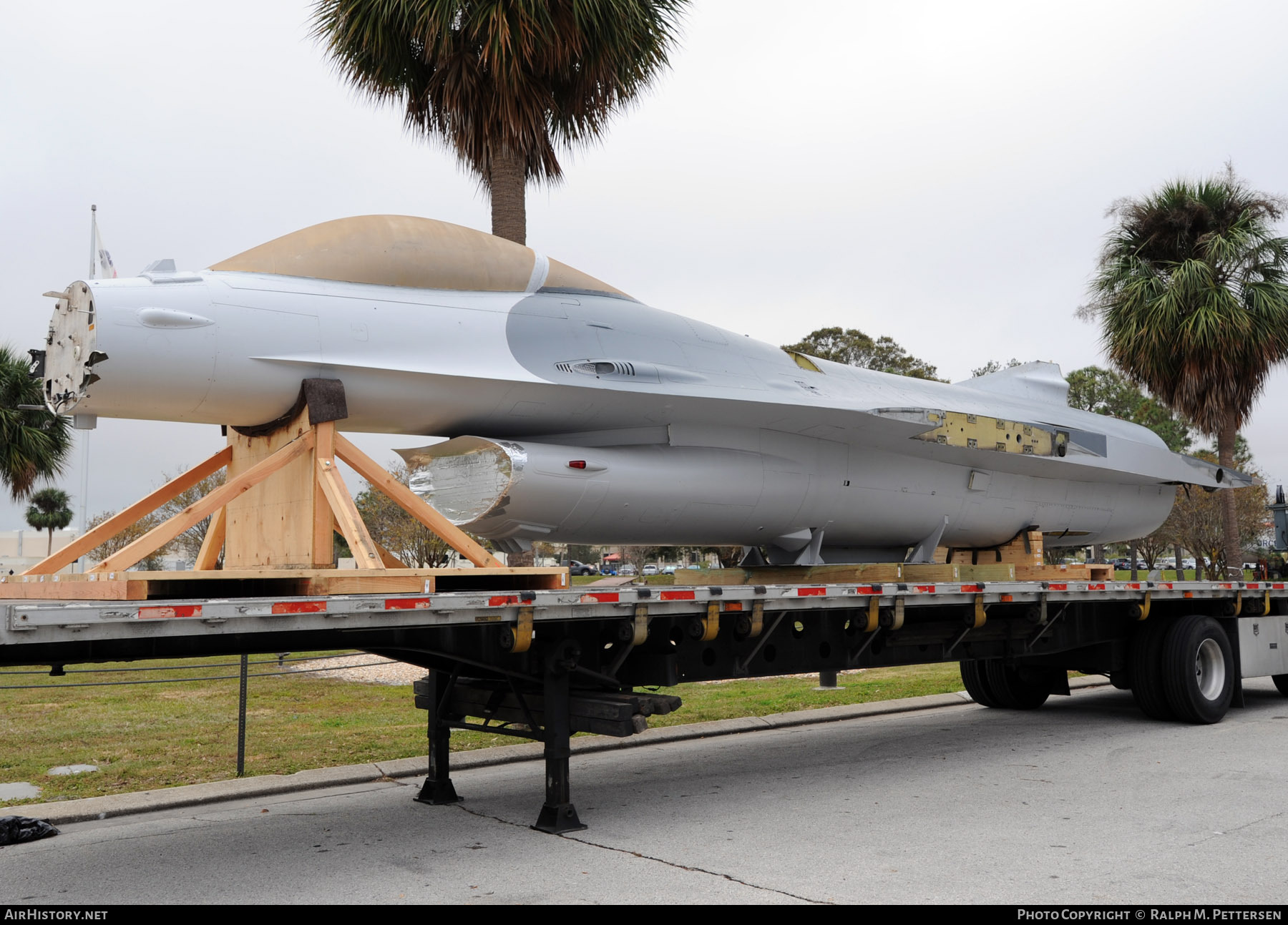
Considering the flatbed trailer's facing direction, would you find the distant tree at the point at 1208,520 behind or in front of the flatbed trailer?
behind

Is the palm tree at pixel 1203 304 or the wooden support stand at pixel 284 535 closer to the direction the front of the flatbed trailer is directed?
the wooden support stand

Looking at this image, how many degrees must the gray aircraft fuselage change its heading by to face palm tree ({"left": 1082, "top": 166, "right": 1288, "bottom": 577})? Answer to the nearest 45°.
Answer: approximately 180°

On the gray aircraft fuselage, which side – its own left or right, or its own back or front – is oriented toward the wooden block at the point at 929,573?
back
